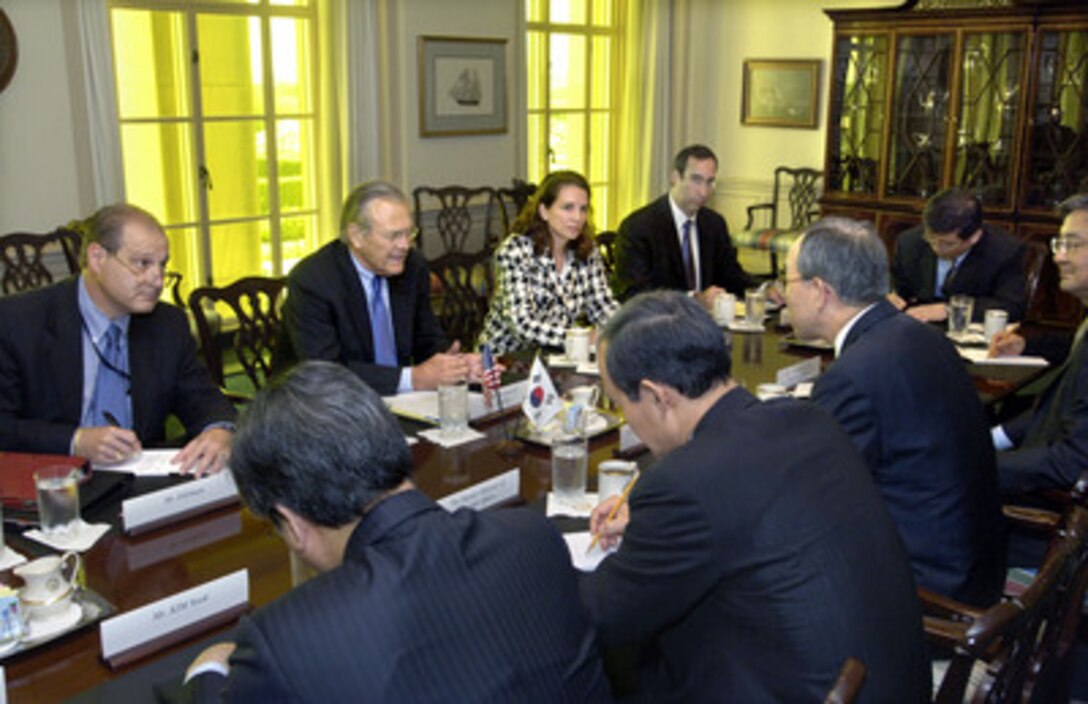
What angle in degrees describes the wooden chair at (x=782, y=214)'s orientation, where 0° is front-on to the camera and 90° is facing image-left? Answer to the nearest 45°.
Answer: approximately 45°

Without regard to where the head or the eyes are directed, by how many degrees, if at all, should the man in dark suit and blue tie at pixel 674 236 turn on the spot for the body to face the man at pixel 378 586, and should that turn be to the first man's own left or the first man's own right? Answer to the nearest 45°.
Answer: approximately 45° to the first man's own right

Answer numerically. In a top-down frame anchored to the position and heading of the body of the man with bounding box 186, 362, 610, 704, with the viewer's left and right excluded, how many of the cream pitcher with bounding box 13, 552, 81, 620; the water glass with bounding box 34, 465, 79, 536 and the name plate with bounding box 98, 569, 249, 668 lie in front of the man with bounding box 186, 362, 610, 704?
3

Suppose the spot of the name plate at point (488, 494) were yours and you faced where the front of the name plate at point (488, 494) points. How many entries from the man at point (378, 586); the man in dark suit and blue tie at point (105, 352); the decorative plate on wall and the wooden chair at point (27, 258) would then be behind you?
3

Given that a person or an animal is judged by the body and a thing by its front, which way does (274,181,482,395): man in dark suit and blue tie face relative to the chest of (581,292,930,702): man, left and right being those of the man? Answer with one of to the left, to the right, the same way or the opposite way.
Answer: the opposite way

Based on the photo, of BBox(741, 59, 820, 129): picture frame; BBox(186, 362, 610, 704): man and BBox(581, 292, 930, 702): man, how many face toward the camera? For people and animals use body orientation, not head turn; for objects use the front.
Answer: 1

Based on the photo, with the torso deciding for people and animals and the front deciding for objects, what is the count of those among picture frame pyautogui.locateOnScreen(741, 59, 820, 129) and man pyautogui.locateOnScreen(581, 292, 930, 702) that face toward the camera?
1

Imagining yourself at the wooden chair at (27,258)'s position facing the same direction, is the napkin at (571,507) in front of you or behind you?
in front

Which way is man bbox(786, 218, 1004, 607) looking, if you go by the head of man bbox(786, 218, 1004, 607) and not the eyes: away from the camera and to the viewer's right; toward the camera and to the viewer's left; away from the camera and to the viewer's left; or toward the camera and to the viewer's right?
away from the camera and to the viewer's left

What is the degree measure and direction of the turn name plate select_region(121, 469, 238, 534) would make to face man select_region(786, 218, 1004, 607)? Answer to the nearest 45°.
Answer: approximately 45° to its left

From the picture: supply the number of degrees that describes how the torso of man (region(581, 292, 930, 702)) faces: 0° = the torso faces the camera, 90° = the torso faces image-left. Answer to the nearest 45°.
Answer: approximately 135°

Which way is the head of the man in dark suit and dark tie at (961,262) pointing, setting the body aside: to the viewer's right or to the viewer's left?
to the viewer's left

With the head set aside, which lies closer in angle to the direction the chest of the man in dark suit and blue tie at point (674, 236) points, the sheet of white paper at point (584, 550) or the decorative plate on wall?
the sheet of white paper

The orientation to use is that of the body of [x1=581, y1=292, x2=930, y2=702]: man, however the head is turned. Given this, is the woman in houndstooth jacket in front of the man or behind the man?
in front
